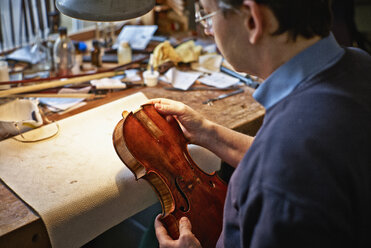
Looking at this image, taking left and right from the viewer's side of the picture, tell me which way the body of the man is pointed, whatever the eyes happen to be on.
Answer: facing away from the viewer and to the left of the viewer

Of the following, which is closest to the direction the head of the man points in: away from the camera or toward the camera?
away from the camera

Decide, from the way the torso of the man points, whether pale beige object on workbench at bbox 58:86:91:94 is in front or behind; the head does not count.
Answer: in front

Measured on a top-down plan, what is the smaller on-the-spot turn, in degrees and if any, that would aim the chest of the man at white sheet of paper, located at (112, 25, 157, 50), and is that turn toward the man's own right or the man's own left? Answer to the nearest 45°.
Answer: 0° — they already face it

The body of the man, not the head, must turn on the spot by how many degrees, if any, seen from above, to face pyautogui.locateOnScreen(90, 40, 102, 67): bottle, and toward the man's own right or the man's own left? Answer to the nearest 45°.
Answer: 0° — they already face it

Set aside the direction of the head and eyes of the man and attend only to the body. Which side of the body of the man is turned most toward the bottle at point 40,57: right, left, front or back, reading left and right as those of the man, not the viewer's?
front

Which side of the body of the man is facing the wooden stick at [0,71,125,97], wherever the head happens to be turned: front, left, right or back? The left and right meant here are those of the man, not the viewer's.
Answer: front

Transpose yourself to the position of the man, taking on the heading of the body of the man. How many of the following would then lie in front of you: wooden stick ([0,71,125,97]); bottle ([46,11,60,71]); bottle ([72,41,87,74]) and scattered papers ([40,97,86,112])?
4

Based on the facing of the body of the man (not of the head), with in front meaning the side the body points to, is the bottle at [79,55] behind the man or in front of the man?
in front

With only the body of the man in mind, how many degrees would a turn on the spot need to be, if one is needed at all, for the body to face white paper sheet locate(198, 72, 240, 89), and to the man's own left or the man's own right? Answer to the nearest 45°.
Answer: approximately 45° to the man's own right
